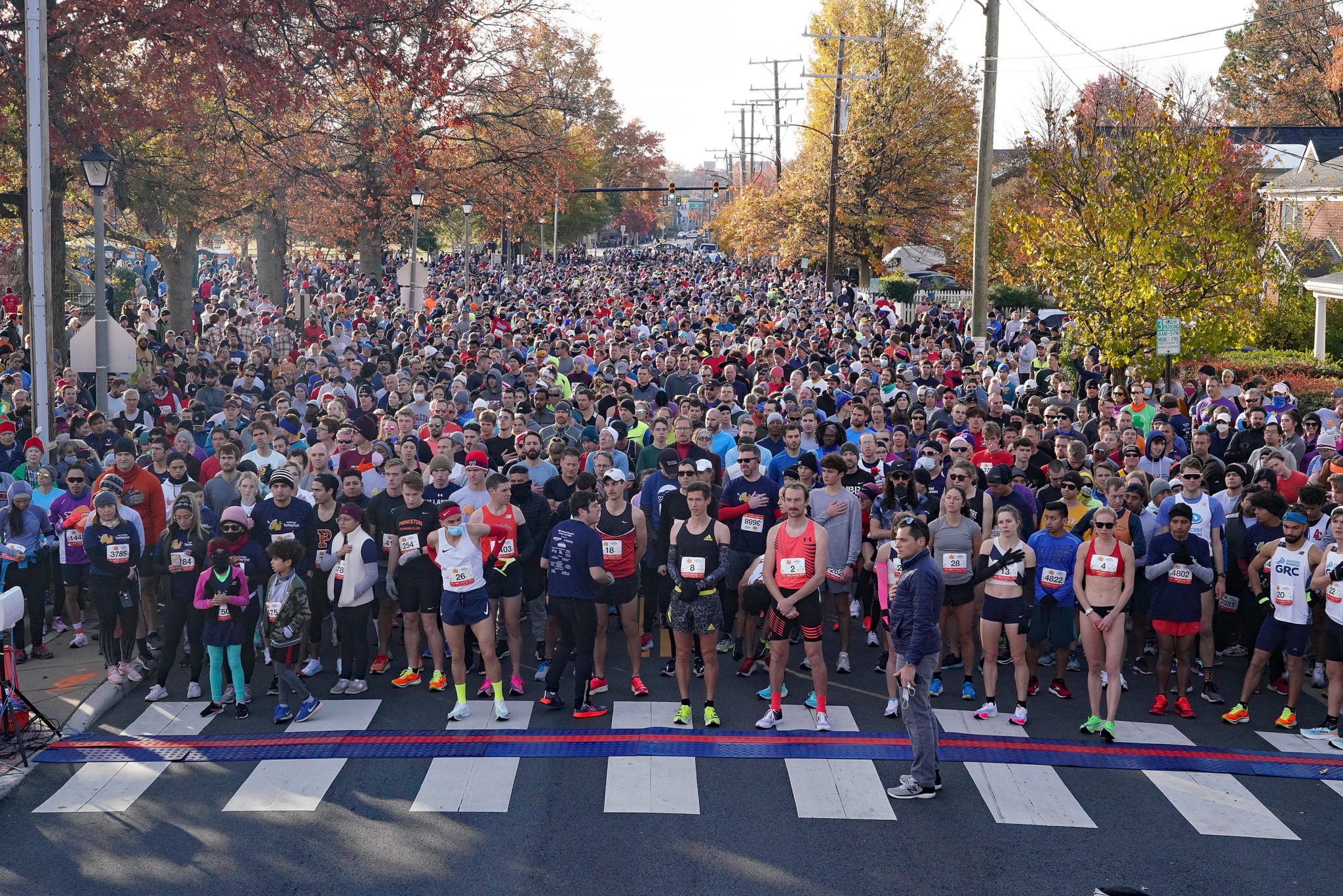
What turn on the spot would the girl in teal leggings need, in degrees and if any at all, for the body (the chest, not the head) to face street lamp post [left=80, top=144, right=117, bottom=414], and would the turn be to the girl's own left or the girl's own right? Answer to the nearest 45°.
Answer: approximately 180°

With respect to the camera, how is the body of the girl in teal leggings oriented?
toward the camera

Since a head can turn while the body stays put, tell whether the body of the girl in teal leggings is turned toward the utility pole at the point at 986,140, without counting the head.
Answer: no

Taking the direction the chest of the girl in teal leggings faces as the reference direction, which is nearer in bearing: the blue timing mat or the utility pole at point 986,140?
the blue timing mat

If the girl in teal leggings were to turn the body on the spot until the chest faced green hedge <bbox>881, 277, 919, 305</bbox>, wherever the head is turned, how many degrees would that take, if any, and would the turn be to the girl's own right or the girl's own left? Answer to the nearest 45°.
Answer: approximately 135° to the girl's own left

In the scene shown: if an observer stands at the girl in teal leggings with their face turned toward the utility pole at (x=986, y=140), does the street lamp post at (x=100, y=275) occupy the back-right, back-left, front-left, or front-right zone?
front-left

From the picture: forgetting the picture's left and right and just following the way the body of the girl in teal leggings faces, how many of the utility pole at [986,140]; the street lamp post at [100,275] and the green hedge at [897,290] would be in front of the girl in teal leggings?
0

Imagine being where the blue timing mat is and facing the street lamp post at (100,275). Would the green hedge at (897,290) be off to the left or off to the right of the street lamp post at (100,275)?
right
